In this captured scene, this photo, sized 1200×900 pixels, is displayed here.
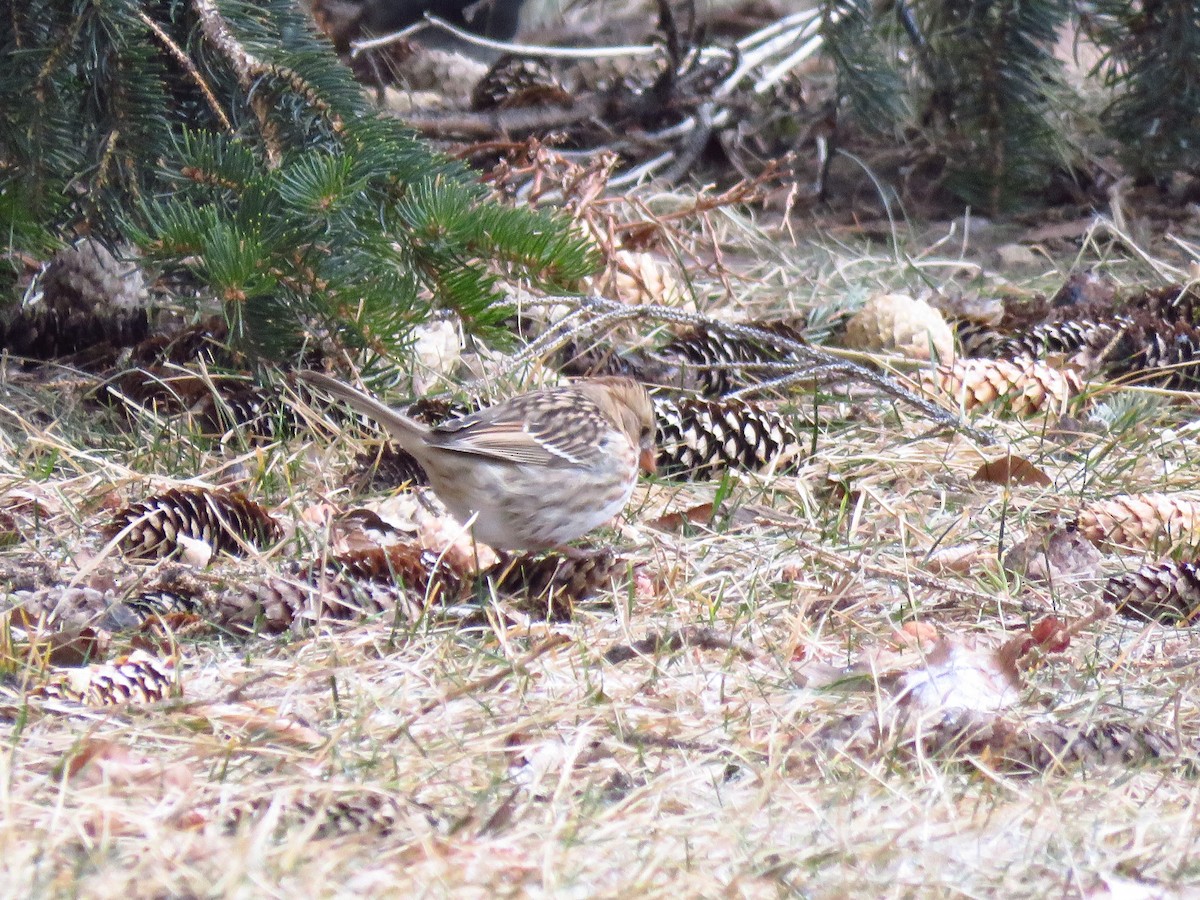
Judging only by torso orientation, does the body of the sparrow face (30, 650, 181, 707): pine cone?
no

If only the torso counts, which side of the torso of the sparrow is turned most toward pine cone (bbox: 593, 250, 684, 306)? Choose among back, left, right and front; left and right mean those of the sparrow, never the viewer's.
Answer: left

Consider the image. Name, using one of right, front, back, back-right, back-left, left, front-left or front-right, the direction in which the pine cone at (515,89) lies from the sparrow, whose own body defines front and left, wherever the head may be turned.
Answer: left

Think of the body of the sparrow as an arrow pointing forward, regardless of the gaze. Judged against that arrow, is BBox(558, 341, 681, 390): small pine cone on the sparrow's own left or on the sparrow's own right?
on the sparrow's own left

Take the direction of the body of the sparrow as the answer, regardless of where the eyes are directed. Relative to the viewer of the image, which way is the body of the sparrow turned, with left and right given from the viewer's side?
facing to the right of the viewer

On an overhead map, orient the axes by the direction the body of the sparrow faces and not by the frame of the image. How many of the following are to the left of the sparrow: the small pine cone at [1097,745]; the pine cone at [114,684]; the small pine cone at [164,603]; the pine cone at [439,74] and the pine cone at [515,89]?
2

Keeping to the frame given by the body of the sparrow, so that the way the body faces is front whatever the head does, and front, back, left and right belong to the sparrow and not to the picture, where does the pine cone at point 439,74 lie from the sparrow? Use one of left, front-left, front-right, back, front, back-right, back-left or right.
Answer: left

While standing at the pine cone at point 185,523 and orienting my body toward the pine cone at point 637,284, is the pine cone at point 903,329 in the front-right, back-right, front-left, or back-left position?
front-right

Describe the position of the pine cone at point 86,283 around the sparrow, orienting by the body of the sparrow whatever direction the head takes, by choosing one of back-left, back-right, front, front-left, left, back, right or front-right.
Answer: back-left

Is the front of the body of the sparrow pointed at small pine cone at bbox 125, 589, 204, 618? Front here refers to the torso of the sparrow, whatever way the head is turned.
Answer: no

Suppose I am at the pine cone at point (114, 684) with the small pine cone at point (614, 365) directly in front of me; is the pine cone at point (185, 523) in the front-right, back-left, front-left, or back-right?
front-left

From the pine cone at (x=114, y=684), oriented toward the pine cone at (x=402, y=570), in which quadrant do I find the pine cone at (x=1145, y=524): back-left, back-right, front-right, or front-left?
front-right

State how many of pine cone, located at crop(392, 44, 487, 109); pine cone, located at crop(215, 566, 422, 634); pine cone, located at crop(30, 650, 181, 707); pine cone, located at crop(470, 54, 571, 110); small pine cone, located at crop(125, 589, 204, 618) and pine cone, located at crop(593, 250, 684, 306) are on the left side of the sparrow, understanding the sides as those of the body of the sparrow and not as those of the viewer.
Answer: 3

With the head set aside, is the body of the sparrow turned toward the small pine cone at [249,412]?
no
